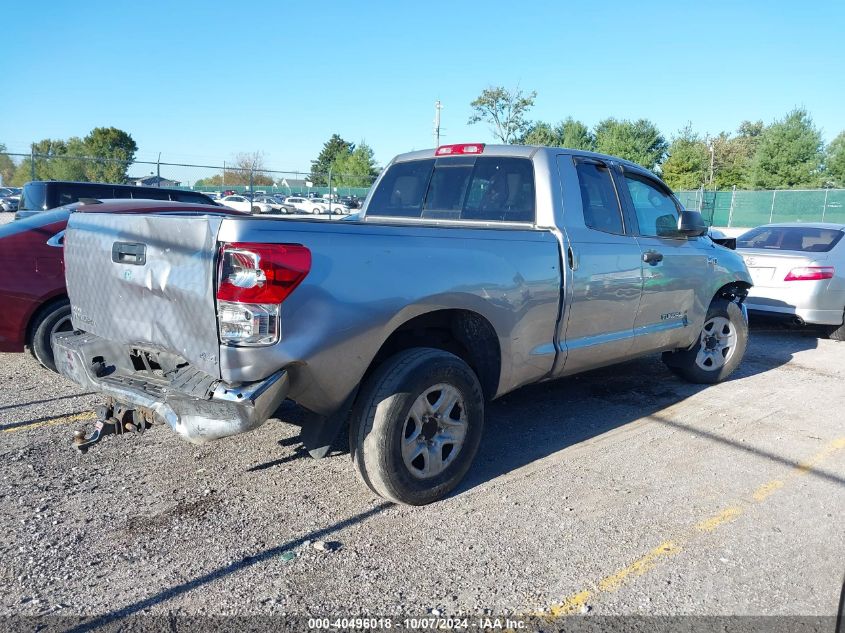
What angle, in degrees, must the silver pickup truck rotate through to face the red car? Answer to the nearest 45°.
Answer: approximately 90° to its left

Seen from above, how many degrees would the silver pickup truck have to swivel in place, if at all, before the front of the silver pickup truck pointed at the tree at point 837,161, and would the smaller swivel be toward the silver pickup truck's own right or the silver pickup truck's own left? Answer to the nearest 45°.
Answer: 0° — it already faces it

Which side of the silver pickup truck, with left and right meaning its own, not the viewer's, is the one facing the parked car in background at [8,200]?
left

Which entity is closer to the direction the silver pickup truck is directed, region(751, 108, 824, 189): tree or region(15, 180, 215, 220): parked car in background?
the tree

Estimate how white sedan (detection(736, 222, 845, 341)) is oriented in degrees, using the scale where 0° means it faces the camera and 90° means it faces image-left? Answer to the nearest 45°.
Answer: approximately 225°

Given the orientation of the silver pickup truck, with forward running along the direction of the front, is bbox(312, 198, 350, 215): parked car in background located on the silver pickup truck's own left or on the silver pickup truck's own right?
on the silver pickup truck's own left

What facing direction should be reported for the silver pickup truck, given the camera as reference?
facing away from the viewer and to the right of the viewer
